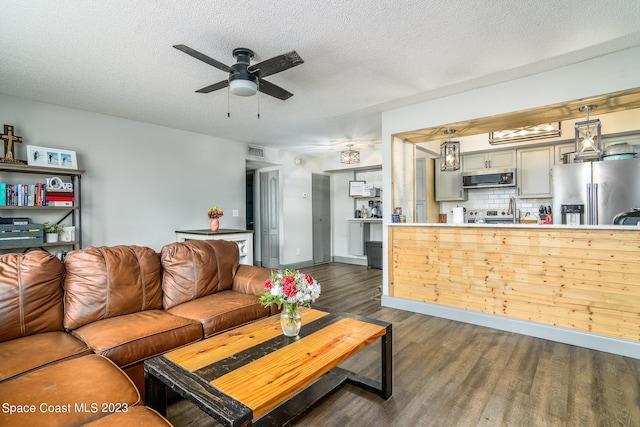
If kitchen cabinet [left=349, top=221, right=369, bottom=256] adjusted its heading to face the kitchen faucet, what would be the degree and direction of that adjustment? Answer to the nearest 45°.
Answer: approximately 45° to its left

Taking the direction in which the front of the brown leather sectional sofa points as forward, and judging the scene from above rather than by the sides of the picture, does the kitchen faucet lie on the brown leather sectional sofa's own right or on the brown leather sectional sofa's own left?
on the brown leather sectional sofa's own left

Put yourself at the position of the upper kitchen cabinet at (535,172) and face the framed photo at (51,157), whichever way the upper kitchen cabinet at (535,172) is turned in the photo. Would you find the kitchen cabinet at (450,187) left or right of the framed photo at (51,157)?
right

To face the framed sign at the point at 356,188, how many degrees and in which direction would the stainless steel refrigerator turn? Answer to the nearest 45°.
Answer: approximately 90° to its right

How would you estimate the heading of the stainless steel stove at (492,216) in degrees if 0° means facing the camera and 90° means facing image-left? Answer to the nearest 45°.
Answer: approximately 0°

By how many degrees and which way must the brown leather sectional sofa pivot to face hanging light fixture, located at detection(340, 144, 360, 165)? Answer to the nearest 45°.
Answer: approximately 90° to its left

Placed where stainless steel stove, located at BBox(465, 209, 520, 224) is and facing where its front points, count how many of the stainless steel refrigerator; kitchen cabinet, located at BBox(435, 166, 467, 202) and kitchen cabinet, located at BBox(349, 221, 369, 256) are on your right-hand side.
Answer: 2
